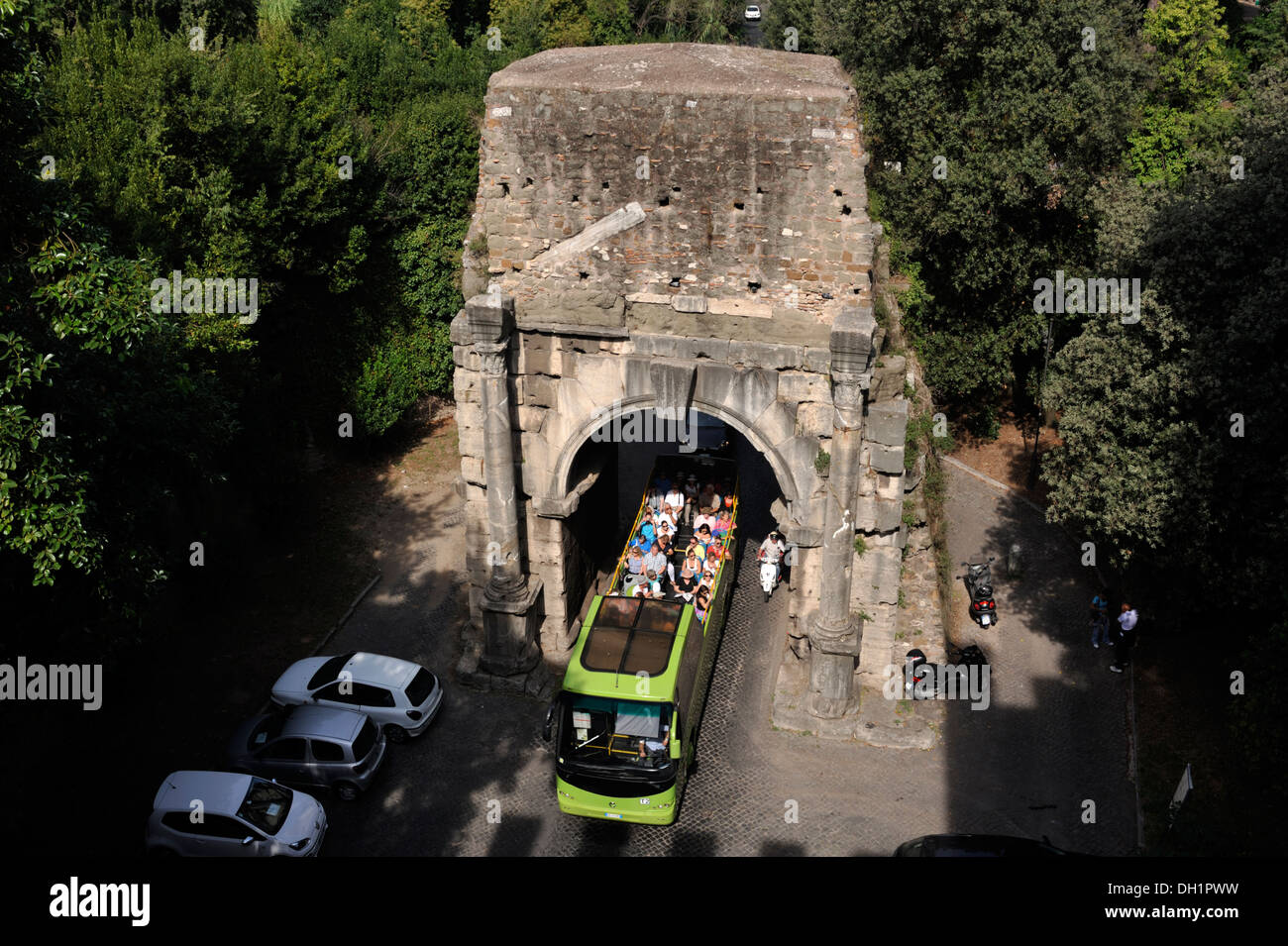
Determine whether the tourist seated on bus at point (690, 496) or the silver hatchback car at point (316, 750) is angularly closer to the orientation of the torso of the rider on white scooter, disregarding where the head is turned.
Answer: the silver hatchback car

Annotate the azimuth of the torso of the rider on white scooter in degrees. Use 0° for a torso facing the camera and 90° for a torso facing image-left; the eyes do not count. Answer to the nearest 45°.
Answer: approximately 0°

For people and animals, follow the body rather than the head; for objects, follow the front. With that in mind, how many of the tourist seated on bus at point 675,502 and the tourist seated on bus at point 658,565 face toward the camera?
2

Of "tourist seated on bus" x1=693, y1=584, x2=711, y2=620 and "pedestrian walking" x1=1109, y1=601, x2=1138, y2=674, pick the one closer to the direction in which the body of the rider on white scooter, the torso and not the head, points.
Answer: the tourist seated on bus
